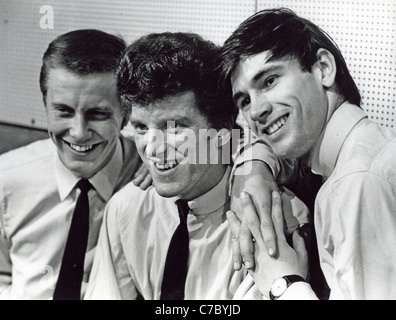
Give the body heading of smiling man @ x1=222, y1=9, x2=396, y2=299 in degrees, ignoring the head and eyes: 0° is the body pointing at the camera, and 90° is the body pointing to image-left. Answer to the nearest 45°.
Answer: approximately 45°

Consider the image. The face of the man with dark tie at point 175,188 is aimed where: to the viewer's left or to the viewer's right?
to the viewer's left

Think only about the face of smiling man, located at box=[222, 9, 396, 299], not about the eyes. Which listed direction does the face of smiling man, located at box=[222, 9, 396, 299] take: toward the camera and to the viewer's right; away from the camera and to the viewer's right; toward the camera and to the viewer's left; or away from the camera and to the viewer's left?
toward the camera and to the viewer's left

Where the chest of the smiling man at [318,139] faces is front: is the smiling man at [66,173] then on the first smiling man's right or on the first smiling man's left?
on the first smiling man's right

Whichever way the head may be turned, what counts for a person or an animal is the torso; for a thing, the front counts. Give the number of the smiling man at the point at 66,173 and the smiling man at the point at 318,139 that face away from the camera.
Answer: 0

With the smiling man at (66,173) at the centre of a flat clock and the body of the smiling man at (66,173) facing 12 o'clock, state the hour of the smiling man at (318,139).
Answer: the smiling man at (318,139) is roughly at 10 o'clock from the smiling man at (66,173).

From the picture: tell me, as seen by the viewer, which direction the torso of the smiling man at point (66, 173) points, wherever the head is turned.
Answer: toward the camera

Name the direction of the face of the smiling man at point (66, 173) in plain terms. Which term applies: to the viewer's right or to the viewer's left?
to the viewer's right
